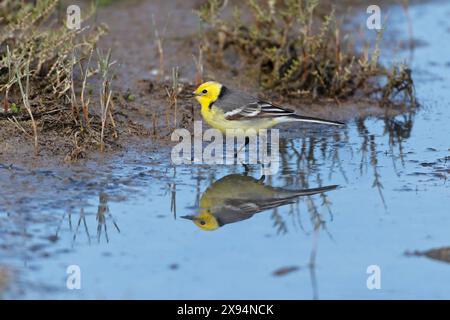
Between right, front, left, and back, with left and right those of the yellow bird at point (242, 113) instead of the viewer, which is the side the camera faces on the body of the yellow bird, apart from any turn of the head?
left
